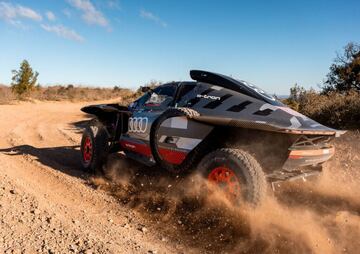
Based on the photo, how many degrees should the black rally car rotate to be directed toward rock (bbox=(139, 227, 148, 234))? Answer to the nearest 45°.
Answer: approximately 90° to its left

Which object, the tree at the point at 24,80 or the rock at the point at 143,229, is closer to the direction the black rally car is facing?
the tree

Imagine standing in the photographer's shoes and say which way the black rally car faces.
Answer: facing away from the viewer and to the left of the viewer

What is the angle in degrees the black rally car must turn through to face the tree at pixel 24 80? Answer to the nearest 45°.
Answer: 0° — it already faces it
